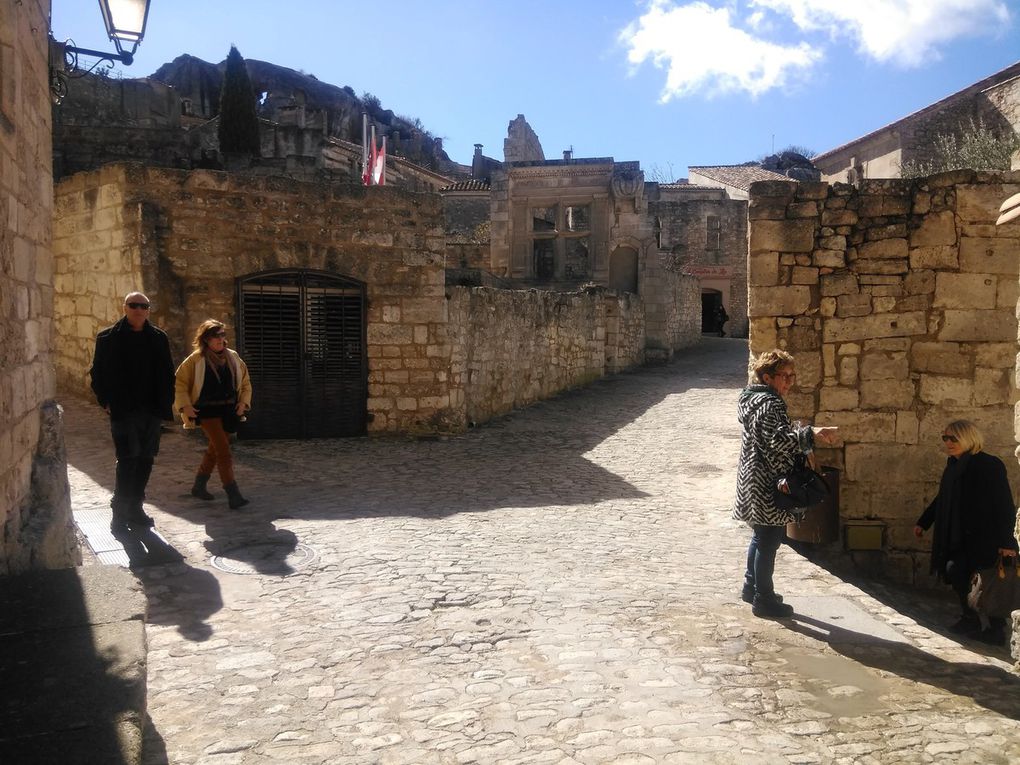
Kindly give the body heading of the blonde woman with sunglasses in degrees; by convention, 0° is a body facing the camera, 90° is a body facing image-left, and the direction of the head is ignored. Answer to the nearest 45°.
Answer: approximately 45°

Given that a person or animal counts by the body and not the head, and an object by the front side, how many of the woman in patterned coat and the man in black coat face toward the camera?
1

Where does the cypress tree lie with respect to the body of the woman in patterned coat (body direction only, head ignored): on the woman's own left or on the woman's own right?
on the woman's own left

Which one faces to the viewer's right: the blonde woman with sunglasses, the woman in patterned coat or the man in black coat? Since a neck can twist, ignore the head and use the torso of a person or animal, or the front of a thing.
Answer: the woman in patterned coat

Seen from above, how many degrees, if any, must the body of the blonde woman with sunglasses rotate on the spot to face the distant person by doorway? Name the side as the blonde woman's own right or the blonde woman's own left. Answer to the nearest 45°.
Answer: approximately 135° to the blonde woman's own right

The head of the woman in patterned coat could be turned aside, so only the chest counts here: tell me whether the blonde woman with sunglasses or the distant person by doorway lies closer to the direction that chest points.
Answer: the blonde woman with sunglasses

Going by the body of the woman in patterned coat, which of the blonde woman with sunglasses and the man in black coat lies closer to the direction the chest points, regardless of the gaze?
the blonde woman with sunglasses

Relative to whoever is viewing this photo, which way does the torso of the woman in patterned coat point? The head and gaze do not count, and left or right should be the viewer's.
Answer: facing to the right of the viewer

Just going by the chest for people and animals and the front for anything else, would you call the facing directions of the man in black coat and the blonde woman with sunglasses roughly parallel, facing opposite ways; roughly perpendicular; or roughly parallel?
roughly perpendicular
